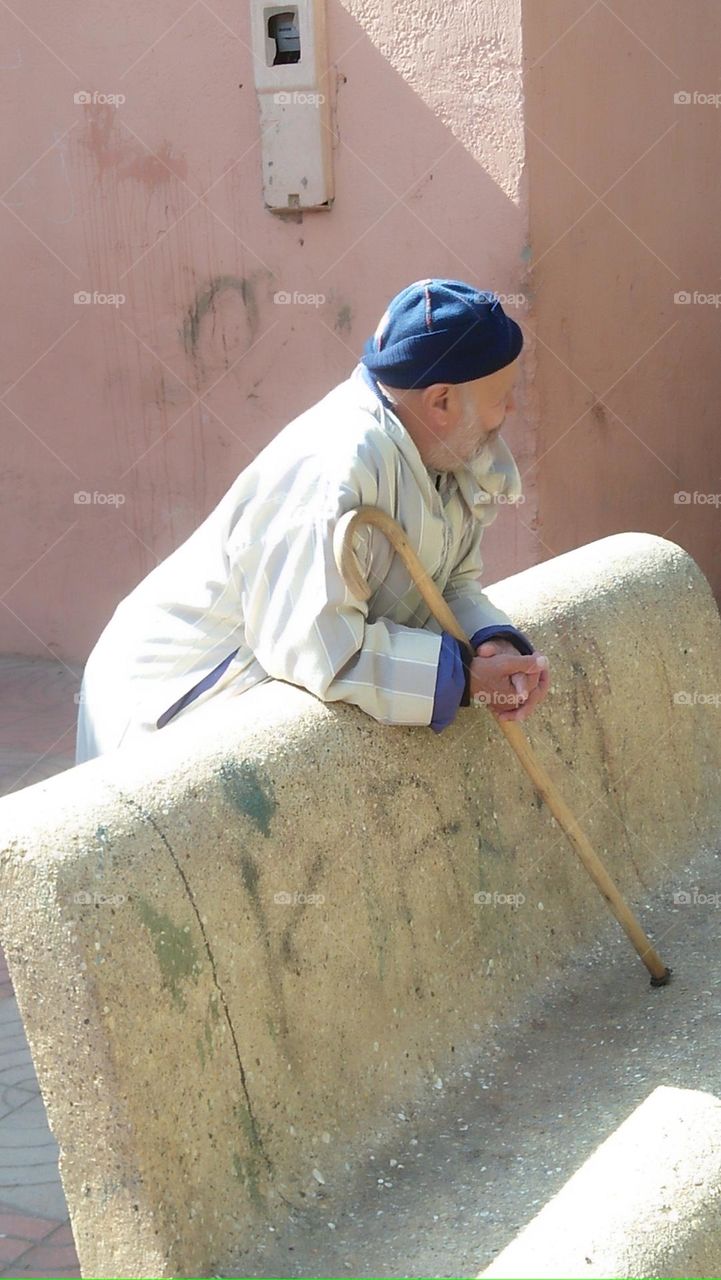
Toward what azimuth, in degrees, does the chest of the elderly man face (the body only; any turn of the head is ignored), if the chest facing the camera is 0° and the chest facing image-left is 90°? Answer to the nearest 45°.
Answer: approximately 270°

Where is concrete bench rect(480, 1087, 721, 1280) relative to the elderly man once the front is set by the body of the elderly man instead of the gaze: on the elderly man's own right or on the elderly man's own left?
on the elderly man's own right

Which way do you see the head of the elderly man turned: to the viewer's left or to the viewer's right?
to the viewer's right

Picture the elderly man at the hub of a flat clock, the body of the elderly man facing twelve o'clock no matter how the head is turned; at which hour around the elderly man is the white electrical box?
The white electrical box is roughly at 9 o'clock from the elderly man.
